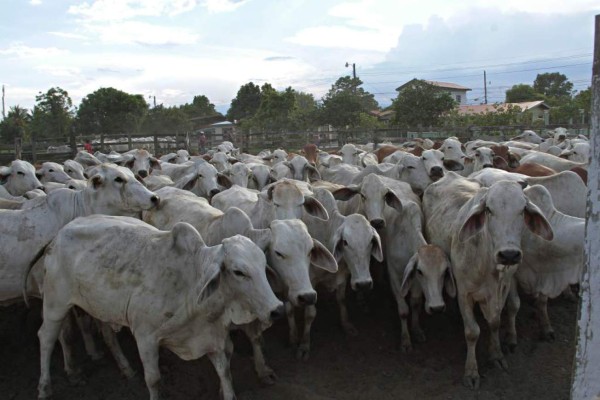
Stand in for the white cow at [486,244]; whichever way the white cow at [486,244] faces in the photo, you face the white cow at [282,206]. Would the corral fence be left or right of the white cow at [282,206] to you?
right

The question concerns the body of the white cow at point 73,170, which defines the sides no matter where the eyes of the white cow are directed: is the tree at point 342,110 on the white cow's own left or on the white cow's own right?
on the white cow's own left

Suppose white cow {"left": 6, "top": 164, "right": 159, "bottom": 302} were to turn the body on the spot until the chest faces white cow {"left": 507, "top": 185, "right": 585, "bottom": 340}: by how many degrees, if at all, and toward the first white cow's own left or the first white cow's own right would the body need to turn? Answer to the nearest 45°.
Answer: approximately 45° to the first white cow's own right

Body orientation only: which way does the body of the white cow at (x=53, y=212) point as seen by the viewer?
to the viewer's right

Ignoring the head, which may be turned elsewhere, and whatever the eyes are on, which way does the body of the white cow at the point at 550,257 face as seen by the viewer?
to the viewer's left

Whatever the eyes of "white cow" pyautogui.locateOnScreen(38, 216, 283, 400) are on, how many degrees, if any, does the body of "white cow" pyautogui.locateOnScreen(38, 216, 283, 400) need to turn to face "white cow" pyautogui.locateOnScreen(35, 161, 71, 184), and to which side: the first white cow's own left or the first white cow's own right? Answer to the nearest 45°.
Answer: approximately 135° to the first white cow's own left

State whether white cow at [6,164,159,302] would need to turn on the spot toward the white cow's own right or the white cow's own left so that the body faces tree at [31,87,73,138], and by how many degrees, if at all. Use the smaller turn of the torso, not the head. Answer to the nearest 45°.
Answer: approximately 90° to the white cow's own left

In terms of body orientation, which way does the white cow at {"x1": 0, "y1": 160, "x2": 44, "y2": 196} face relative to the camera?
to the viewer's right

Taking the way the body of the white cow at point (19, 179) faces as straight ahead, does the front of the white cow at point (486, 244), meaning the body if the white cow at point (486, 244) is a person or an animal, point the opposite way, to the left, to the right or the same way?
to the right

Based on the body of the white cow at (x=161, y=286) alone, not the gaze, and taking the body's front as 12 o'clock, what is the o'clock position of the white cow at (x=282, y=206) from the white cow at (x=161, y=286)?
the white cow at (x=282, y=206) is roughly at 9 o'clock from the white cow at (x=161, y=286).

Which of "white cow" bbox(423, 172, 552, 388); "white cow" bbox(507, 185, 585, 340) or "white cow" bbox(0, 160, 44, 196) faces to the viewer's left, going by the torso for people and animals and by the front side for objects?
"white cow" bbox(507, 185, 585, 340)
